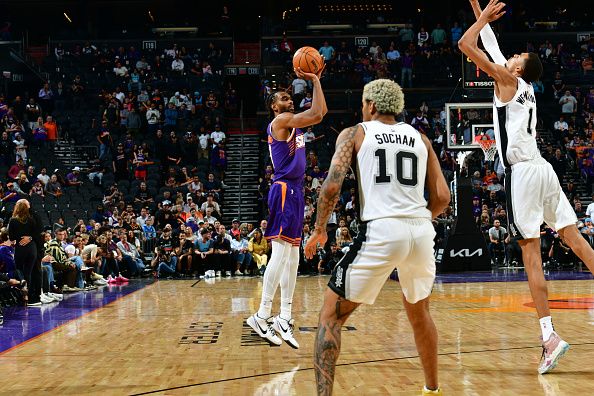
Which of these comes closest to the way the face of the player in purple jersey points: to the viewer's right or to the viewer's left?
to the viewer's right

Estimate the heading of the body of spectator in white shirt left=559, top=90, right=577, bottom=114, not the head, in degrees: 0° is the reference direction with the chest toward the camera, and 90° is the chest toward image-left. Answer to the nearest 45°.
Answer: approximately 0°

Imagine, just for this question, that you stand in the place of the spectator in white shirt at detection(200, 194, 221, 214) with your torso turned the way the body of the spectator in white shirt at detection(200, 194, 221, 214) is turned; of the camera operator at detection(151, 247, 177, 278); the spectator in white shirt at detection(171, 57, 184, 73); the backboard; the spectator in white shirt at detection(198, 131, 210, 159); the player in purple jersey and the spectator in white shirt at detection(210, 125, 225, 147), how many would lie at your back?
3

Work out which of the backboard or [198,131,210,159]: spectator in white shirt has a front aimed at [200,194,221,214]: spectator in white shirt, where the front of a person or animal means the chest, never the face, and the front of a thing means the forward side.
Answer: [198,131,210,159]: spectator in white shirt

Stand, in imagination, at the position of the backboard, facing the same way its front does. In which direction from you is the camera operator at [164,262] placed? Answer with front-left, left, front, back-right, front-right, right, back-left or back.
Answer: right

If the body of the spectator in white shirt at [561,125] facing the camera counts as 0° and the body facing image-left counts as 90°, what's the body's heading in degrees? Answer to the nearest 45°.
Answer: approximately 0°

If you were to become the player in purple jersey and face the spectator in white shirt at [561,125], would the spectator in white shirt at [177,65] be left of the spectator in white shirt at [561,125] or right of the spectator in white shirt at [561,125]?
left

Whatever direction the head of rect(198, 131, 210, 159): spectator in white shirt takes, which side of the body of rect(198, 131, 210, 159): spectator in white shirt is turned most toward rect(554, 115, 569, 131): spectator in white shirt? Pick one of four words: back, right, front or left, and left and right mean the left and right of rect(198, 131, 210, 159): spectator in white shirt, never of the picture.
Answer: left

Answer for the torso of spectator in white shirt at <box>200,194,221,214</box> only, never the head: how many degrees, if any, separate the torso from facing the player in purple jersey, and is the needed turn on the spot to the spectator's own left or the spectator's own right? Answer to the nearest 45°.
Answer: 0° — they already face them

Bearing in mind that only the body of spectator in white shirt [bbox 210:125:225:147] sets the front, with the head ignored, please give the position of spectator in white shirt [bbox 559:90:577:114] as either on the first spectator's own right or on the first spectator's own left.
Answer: on the first spectator's own left

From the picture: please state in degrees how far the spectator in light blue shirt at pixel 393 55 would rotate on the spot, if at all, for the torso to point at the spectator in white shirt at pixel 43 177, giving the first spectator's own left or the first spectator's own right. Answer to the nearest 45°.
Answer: approximately 45° to the first spectator's own right

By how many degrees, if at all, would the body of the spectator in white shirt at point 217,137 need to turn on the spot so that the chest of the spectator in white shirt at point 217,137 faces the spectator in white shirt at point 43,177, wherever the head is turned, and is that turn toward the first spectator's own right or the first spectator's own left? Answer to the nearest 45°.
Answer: approximately 45° to the first spectator's own right

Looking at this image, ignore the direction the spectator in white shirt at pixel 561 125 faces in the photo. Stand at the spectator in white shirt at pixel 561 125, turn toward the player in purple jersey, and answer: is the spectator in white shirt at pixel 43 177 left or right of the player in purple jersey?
right
